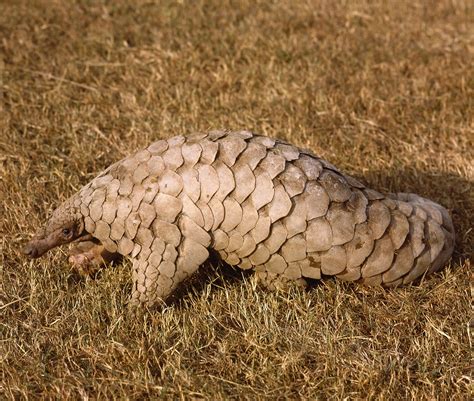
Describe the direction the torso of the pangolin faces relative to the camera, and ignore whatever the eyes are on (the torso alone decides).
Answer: to the viewer's left
